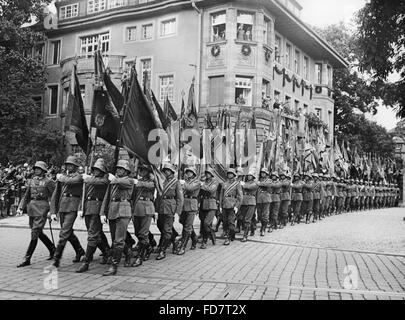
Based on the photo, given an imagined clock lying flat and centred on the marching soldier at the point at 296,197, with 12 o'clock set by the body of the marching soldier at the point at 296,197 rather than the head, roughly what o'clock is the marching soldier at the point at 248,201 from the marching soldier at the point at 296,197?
the marching soldier at the point at 248,201 is roughly at 11 o'clock from the marching soldier at the point at 296,197.

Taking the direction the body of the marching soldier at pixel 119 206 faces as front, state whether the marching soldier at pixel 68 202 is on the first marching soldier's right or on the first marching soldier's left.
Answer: on the first marching soldier's right

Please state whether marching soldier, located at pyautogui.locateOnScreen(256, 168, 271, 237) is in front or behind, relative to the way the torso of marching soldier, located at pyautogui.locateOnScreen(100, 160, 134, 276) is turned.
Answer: behind

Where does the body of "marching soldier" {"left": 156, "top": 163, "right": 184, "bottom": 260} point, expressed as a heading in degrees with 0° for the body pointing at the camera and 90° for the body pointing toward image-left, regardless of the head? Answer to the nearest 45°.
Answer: approximately 45°

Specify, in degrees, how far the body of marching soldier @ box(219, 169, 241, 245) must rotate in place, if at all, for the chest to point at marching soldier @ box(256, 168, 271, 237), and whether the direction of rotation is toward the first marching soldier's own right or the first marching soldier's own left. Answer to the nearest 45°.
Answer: approximately 180°

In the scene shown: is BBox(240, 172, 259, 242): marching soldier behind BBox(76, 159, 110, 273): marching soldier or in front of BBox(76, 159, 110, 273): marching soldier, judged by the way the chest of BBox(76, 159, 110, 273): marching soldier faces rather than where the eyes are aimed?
behind

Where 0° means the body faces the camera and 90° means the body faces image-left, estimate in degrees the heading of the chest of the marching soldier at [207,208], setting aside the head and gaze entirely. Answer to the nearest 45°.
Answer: approximately 45°

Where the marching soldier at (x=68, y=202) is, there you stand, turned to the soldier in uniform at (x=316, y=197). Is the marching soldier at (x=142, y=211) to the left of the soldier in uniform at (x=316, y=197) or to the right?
right

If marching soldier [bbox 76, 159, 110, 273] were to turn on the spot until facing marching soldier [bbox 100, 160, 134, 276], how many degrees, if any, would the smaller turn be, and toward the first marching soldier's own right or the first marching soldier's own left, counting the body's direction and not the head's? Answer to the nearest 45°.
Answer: approximately 90° to the first marching soldier's own left

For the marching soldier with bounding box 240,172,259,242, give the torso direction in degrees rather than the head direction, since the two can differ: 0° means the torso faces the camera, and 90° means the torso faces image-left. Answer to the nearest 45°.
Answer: approximately 45°

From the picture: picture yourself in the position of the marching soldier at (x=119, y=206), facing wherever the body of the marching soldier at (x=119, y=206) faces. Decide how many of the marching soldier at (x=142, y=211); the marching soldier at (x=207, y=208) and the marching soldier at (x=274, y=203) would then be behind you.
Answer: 3

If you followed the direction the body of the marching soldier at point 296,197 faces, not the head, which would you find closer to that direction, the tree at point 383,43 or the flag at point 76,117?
the flag

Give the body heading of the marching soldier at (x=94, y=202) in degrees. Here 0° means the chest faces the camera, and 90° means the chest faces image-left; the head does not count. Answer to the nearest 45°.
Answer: approximately 45°

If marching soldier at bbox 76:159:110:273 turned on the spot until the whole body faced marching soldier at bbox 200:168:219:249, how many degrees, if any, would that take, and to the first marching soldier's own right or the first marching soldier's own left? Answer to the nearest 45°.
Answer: approximately 180°
